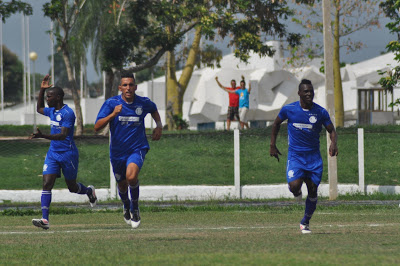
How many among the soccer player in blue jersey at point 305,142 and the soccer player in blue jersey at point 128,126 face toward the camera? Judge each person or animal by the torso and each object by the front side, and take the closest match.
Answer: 2

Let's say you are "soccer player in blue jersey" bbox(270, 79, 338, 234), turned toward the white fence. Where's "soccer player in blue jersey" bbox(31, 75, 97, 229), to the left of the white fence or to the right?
left

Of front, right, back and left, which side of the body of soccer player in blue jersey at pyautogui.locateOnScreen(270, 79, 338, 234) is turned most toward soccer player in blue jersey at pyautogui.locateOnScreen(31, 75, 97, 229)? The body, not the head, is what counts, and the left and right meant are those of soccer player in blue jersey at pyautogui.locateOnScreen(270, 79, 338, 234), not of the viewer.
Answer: right

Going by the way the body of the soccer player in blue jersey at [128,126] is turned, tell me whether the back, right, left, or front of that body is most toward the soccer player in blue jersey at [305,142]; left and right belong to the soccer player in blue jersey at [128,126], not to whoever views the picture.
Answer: left

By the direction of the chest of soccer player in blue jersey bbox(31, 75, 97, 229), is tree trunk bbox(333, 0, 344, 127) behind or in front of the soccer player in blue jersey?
behind

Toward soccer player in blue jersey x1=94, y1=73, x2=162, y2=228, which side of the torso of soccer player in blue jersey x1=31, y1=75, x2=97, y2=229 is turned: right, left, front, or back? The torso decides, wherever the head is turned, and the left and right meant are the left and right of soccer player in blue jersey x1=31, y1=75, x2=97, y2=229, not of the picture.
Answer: left

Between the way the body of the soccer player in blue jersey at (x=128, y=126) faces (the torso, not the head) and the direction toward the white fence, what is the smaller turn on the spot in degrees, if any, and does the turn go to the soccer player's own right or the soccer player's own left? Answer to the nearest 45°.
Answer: approximately 180°

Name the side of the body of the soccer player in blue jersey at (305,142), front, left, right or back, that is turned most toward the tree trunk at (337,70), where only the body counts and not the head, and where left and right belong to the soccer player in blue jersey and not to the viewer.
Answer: back

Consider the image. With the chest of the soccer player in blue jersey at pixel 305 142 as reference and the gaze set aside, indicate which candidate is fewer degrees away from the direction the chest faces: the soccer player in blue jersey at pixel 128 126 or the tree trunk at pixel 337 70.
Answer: the soccer player in blue jersey

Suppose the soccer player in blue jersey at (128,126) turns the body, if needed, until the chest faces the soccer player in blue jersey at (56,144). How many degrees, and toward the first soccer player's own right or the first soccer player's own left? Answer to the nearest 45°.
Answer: approximately 135° to the first soccer player's own right

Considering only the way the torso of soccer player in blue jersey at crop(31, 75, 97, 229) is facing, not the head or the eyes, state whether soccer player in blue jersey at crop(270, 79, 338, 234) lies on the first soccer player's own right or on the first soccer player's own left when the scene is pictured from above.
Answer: on the first soccer player's own left

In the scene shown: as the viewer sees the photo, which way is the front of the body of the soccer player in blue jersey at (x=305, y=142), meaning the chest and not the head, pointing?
toward the camera

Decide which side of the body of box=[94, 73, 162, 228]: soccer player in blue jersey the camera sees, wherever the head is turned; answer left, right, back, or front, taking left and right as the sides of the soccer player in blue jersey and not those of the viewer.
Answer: front

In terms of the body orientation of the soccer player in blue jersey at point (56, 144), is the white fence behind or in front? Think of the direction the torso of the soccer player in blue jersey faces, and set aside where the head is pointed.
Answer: behind
